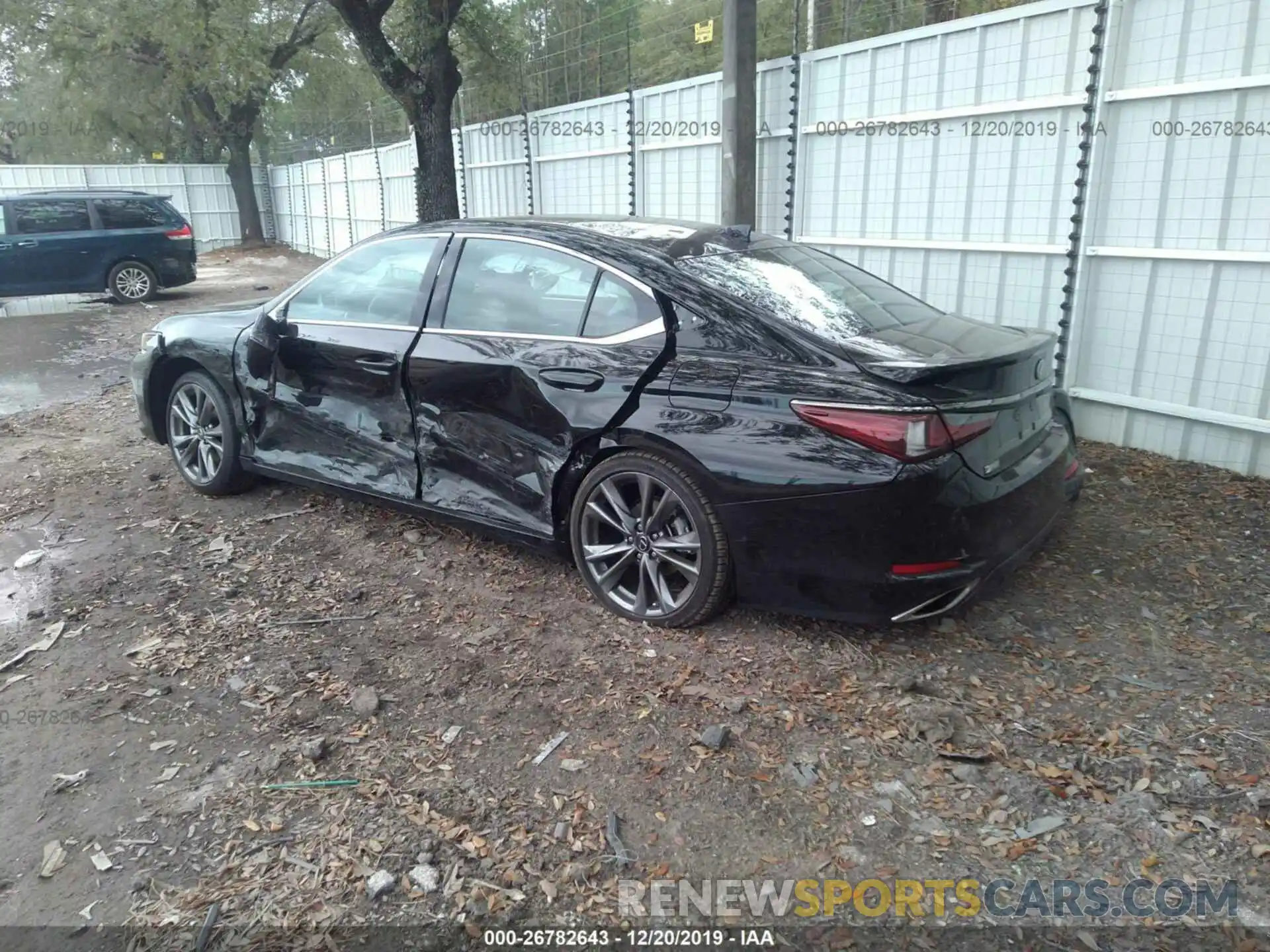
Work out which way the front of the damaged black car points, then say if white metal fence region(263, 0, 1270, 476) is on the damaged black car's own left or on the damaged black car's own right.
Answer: on the damaged black car's own right

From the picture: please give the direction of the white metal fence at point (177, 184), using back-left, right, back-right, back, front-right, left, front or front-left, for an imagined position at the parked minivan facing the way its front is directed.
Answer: right

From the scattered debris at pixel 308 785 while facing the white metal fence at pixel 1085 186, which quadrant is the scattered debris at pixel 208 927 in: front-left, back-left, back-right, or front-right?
back-right

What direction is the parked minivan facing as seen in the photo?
to the viewer's left

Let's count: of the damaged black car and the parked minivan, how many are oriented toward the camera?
0

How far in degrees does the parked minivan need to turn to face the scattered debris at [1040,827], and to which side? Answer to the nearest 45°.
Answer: approximately 90° to its left

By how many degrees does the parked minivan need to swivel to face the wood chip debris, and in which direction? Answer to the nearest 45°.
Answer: approximately 90° to its left

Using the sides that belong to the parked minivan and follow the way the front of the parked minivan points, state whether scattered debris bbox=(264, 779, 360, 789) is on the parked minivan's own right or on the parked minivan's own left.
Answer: on the parked minivan's own left

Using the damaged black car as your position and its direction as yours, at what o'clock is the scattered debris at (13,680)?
The scattered debris is roughly at 10 o'clock from the damaged black car.

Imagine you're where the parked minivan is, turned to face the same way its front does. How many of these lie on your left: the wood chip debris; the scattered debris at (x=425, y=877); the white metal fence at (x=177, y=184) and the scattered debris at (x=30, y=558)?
3

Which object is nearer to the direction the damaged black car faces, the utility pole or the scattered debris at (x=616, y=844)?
the utility pole

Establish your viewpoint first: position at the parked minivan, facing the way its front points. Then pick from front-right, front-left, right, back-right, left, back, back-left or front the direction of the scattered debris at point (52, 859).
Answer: left

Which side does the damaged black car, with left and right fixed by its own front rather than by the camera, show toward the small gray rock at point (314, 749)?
left

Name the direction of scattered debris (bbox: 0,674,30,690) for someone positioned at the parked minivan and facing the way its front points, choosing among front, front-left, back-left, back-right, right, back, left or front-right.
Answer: left

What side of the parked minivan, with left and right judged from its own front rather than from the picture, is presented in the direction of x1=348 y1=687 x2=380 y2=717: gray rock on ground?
left

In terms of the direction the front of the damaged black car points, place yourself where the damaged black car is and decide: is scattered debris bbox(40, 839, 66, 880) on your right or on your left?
on your left

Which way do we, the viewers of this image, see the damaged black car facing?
facing away from the viewer and to the left of the viewer
